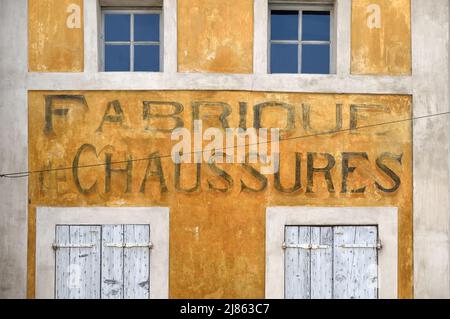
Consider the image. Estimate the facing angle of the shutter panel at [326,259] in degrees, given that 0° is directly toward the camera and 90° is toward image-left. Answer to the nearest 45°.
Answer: approximately 0°

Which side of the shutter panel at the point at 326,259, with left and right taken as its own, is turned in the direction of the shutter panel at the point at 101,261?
right

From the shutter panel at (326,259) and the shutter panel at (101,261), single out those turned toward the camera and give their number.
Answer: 2

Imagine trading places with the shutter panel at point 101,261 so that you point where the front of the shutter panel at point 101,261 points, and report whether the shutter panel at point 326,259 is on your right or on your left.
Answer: on your left
